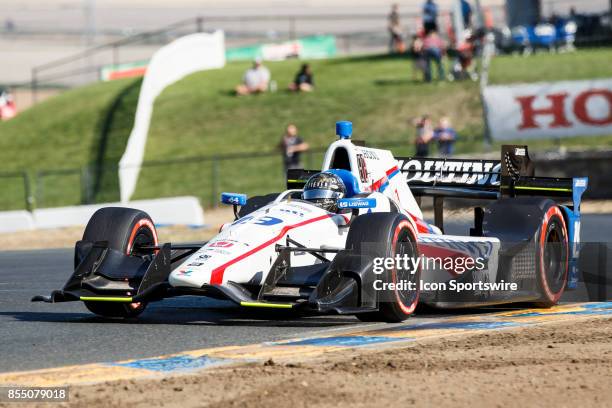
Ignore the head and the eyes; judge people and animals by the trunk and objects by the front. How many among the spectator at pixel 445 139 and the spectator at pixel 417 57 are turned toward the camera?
2

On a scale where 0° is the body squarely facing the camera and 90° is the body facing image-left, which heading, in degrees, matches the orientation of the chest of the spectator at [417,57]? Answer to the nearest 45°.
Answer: approximately 0°

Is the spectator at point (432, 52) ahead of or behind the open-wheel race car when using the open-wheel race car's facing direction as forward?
behind

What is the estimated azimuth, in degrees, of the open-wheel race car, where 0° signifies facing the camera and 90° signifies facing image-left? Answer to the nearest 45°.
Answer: approximately 45°

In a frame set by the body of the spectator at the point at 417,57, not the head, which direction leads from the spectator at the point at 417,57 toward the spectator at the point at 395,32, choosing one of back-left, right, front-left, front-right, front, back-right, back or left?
back

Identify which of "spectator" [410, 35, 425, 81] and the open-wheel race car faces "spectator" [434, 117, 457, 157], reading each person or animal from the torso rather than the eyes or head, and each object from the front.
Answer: "spectator" [410, 35, 425, 81]

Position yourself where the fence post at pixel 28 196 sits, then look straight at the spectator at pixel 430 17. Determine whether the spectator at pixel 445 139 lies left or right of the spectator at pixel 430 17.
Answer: right

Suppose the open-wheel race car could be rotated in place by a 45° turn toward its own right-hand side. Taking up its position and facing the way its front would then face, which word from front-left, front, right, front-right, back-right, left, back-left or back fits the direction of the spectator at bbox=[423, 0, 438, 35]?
right

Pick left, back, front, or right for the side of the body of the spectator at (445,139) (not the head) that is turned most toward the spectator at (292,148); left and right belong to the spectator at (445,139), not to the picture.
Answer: right
